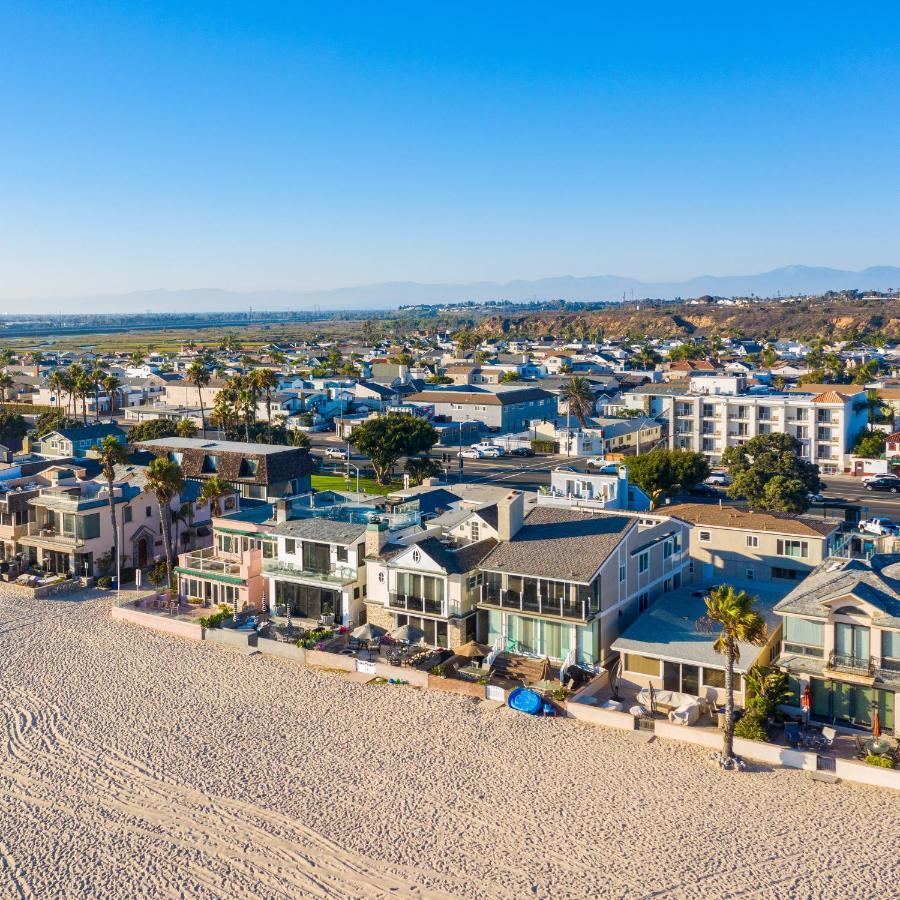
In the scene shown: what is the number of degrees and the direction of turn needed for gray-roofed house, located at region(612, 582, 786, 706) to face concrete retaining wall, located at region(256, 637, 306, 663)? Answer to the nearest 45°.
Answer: approximately 90° to its right

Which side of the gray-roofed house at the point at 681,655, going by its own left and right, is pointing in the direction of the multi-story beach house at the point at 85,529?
right

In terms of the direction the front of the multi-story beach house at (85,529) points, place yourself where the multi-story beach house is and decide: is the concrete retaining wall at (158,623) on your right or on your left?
on your left

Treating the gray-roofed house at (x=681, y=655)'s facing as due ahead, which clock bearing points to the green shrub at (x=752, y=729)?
The green shrub is roughly at 11 o'clock from the gray-roofed house.

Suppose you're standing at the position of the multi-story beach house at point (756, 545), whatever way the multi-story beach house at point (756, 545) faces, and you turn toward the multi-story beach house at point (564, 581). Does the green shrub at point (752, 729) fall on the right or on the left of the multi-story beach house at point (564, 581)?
left

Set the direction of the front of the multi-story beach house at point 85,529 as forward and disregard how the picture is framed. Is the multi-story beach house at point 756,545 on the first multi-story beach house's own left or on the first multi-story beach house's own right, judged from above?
on the first multi-story beach house's own left

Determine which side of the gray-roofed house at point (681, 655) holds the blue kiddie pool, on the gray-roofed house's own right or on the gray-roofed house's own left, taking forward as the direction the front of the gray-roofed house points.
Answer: on the gray-roofed house's own right

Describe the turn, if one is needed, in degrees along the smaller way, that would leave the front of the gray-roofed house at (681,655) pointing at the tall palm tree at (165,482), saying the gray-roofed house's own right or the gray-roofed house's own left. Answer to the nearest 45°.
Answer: approximately 90° to the gray-roofed house's own right

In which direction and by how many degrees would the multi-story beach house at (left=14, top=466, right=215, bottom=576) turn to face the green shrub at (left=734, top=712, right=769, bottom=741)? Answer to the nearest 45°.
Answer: approximately 90° to its left

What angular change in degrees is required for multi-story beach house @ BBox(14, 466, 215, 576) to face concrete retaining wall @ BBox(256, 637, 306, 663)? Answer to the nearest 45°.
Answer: approximately 90° to its left

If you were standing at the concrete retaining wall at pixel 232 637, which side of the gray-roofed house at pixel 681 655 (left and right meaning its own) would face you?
right

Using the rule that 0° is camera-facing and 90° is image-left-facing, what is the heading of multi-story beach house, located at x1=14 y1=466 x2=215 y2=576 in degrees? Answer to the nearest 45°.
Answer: approximately 45°
